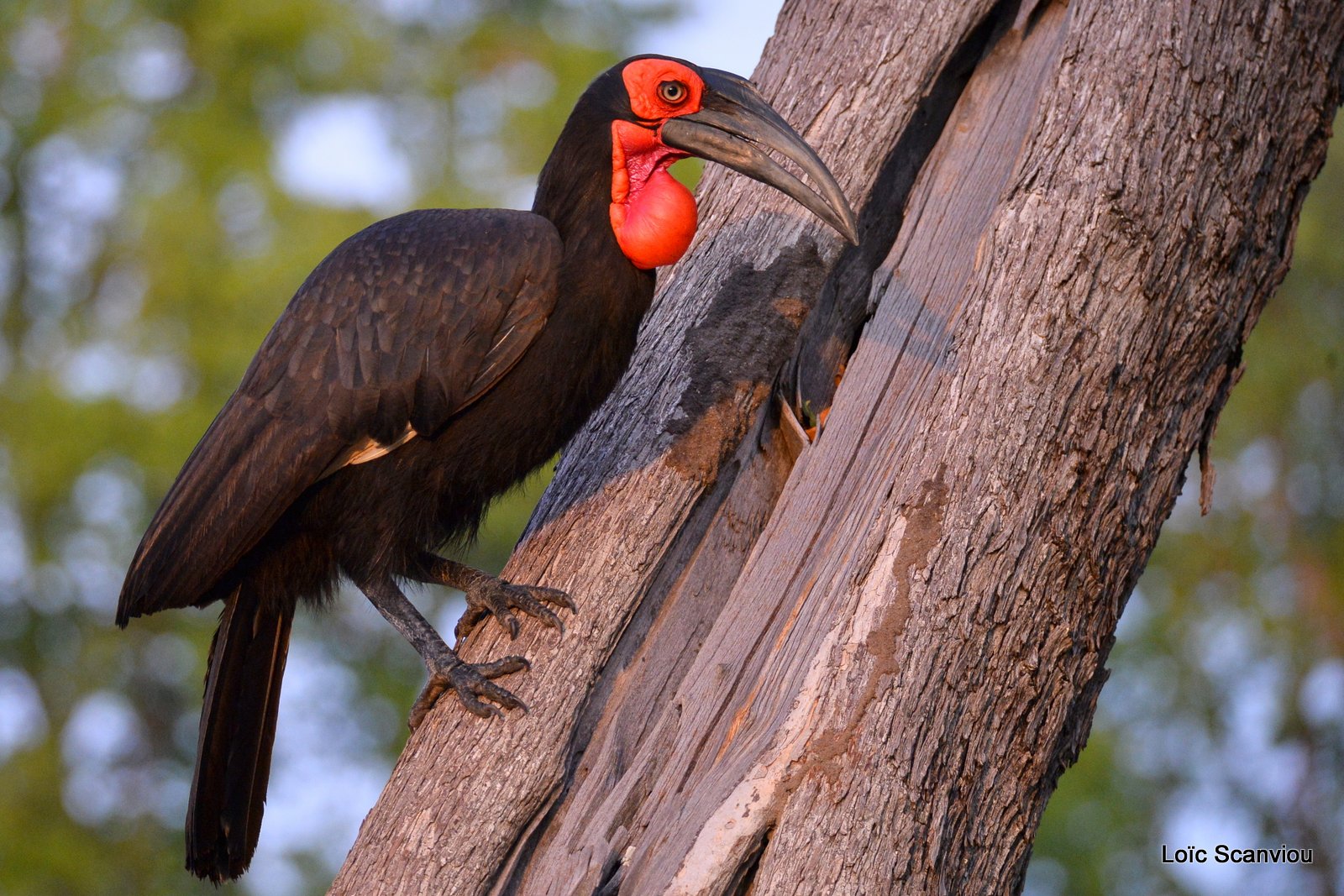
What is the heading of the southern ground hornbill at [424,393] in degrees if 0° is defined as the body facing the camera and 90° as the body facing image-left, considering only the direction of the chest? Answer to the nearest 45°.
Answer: approximately 270°
